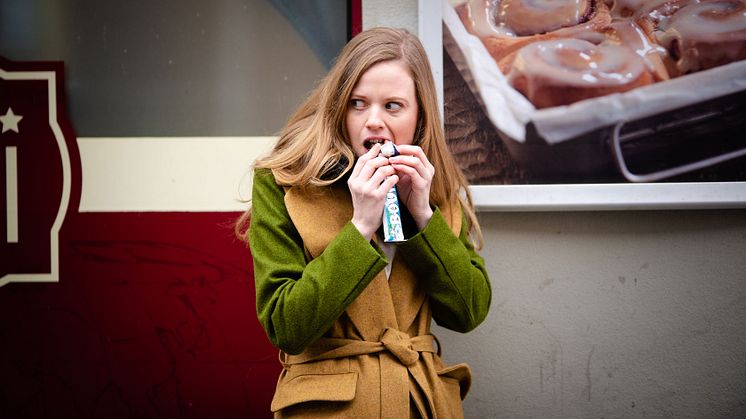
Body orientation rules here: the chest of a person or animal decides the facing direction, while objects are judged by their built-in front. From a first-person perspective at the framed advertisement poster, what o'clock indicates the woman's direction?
The woman is roughly at 1 o'clock from the framed advertisement poster.

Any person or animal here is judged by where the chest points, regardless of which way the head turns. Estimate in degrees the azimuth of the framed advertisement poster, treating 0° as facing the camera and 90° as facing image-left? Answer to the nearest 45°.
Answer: approximately 0°
